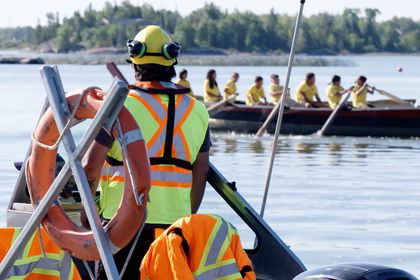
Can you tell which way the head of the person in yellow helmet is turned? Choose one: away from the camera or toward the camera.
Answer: away from the camera

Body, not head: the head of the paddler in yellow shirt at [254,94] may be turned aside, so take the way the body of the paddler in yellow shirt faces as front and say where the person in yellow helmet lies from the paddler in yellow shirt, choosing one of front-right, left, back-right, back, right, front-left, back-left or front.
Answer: front-right

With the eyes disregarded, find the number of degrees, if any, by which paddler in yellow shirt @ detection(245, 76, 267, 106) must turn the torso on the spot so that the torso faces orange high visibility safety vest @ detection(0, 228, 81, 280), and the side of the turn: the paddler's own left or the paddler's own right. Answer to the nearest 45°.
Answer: approximately 45° to the paddler's own right

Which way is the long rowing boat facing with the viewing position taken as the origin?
facing to the left of the viewer

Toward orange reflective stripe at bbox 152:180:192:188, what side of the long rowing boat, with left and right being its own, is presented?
left
